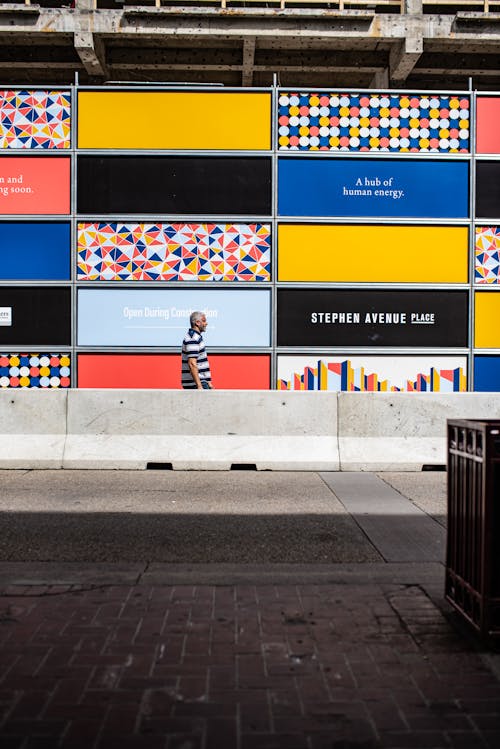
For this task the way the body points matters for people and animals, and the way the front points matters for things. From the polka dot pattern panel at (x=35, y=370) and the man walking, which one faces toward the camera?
the polka dot pattern panel

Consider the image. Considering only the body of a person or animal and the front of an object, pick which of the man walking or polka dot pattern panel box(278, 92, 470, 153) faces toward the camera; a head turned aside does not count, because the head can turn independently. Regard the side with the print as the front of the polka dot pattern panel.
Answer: the polka dot pattern panel

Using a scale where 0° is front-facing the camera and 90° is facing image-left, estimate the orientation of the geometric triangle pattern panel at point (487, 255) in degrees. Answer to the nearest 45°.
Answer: approximately 0°

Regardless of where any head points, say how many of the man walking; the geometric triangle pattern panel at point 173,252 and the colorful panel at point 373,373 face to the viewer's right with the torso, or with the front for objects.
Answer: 1

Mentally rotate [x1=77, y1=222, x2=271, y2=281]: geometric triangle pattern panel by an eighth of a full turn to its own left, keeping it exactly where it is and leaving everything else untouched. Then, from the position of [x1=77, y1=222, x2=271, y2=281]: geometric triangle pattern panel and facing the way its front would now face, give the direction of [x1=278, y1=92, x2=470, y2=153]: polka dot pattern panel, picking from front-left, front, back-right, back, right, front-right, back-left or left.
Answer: front-left

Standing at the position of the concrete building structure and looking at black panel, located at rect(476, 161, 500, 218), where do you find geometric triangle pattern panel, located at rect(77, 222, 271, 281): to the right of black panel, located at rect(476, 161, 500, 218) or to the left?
right

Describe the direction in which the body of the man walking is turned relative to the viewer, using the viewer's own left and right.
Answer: facing to the right of the viewer

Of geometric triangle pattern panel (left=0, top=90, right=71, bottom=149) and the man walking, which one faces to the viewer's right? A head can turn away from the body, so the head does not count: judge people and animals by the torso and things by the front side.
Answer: the man walking

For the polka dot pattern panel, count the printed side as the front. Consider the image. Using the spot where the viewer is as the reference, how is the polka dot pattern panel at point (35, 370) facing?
facing the viewer

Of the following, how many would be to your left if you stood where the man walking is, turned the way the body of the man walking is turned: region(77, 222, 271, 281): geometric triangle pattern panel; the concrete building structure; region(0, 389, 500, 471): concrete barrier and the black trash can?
2

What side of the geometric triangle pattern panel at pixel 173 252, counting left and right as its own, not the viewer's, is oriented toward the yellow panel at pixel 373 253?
left

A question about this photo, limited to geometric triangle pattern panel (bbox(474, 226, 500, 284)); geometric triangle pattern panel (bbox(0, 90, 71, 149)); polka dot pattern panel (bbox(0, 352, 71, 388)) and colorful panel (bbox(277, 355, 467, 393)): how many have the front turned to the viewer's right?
0

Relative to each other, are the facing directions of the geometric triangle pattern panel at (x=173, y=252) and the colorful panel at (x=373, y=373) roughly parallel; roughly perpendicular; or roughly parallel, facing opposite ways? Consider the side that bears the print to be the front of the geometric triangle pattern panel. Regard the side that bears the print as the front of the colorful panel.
roughly parallel

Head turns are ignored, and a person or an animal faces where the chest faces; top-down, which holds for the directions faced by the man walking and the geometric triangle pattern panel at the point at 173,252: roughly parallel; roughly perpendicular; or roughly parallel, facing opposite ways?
roughly perpendicular

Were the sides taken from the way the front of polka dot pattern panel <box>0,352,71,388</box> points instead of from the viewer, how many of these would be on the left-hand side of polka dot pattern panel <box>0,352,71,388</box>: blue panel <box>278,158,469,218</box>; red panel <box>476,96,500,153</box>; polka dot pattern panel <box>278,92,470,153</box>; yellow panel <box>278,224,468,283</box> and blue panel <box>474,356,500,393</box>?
5
